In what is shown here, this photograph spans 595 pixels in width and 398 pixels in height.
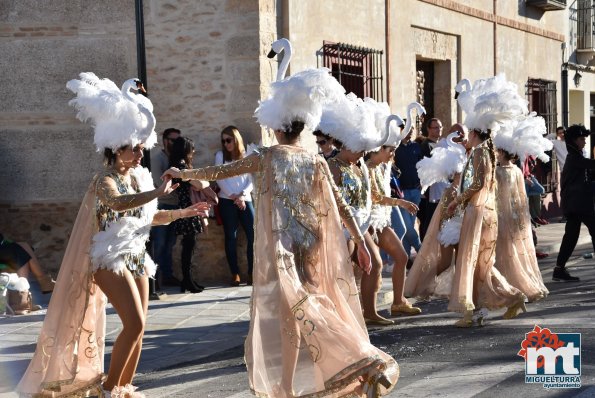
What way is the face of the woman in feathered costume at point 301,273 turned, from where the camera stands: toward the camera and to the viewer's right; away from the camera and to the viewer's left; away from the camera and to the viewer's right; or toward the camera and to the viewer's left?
away from the camera and to the viewer's left

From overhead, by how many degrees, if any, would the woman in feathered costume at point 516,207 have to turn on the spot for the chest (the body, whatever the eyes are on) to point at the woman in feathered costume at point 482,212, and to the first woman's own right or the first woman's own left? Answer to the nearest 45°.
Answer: approximately 135° to the first woman's own left

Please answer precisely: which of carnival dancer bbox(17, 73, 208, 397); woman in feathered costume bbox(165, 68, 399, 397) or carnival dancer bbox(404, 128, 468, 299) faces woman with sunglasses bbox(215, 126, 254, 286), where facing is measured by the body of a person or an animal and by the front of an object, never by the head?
the woman in feathered costume

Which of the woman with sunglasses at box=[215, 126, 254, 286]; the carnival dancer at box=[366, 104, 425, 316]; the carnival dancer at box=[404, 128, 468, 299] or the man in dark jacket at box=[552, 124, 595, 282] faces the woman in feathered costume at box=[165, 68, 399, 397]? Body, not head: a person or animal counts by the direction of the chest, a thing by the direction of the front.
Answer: the woman with sunglasses

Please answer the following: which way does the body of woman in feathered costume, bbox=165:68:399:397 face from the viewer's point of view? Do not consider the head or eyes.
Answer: away from the camera

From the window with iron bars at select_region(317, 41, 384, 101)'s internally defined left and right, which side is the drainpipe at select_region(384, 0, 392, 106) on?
on its left

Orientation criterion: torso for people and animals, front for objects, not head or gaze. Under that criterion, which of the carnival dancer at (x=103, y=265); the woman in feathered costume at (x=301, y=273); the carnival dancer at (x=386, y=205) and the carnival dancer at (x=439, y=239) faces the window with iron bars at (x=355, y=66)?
the woman in feathered costume

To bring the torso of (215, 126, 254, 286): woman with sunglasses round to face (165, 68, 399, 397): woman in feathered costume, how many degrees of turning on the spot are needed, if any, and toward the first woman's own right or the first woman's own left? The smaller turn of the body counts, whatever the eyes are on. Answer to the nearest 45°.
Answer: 0° — they already face them

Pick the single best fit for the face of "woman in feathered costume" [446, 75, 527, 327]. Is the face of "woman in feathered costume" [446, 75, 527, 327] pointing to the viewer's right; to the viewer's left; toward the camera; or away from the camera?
to the viewer's left

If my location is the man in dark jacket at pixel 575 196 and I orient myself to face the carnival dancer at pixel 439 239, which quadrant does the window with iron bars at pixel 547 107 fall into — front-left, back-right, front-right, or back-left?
back-right

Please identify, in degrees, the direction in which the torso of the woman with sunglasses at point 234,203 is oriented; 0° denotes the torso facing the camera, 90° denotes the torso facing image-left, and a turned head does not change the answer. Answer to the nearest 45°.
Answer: approximately 0°

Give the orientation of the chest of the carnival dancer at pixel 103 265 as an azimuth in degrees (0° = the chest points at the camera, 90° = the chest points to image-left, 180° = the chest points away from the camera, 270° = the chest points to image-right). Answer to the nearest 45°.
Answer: approximately 315°

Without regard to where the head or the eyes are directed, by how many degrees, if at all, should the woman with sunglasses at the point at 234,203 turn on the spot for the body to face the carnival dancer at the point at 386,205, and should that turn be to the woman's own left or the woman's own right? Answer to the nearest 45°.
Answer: approximately 45° to the woman's own left

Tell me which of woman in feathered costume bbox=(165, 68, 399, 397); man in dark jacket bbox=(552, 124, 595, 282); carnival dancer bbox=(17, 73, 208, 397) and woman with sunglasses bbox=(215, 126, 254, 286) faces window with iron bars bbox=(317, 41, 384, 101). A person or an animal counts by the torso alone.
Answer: the woman in feathered costume

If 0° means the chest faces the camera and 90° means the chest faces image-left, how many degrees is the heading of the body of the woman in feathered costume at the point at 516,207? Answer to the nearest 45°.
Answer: approximately 135°
